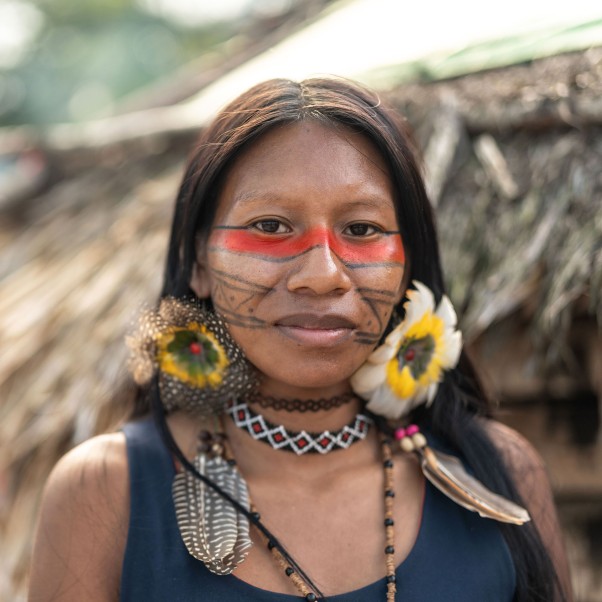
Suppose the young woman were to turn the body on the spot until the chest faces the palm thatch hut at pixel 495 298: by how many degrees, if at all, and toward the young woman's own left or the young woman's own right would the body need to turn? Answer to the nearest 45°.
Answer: approximately 135° to the young woman's own left

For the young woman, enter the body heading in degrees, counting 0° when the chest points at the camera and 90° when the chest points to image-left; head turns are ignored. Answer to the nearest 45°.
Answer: approximately 0°
